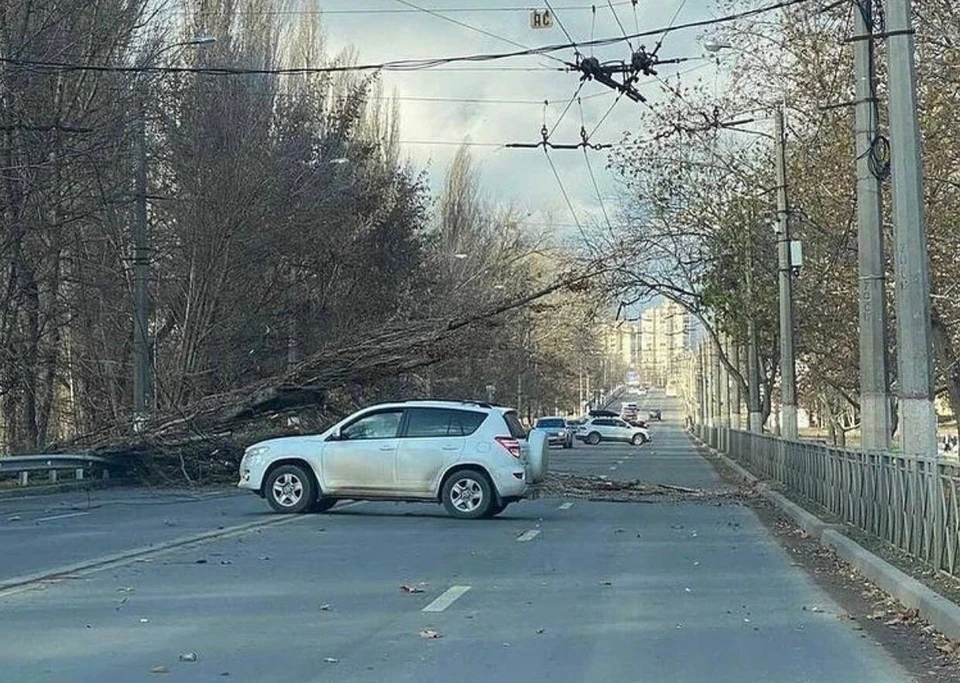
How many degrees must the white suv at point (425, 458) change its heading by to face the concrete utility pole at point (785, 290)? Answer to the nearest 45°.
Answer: approximately 135° to its right

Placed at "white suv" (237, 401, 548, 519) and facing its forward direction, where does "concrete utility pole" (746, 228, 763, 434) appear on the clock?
The concrete utility pole is roughly at 4 o'clock from the white suv.

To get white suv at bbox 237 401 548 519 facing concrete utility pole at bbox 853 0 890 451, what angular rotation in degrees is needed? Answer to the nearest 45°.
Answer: approximately 180°

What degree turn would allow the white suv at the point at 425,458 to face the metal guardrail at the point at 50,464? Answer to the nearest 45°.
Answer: approximately 45° to its right

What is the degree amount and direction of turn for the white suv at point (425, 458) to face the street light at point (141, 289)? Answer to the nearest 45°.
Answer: approximately 45° to its right

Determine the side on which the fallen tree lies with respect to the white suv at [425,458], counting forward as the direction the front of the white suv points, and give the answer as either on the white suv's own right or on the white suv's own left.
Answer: on the white suv's own right

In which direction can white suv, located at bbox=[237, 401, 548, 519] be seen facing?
to the viewer's left

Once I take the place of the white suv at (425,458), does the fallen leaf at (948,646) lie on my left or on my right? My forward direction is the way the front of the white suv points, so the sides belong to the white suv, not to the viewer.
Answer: on my left
